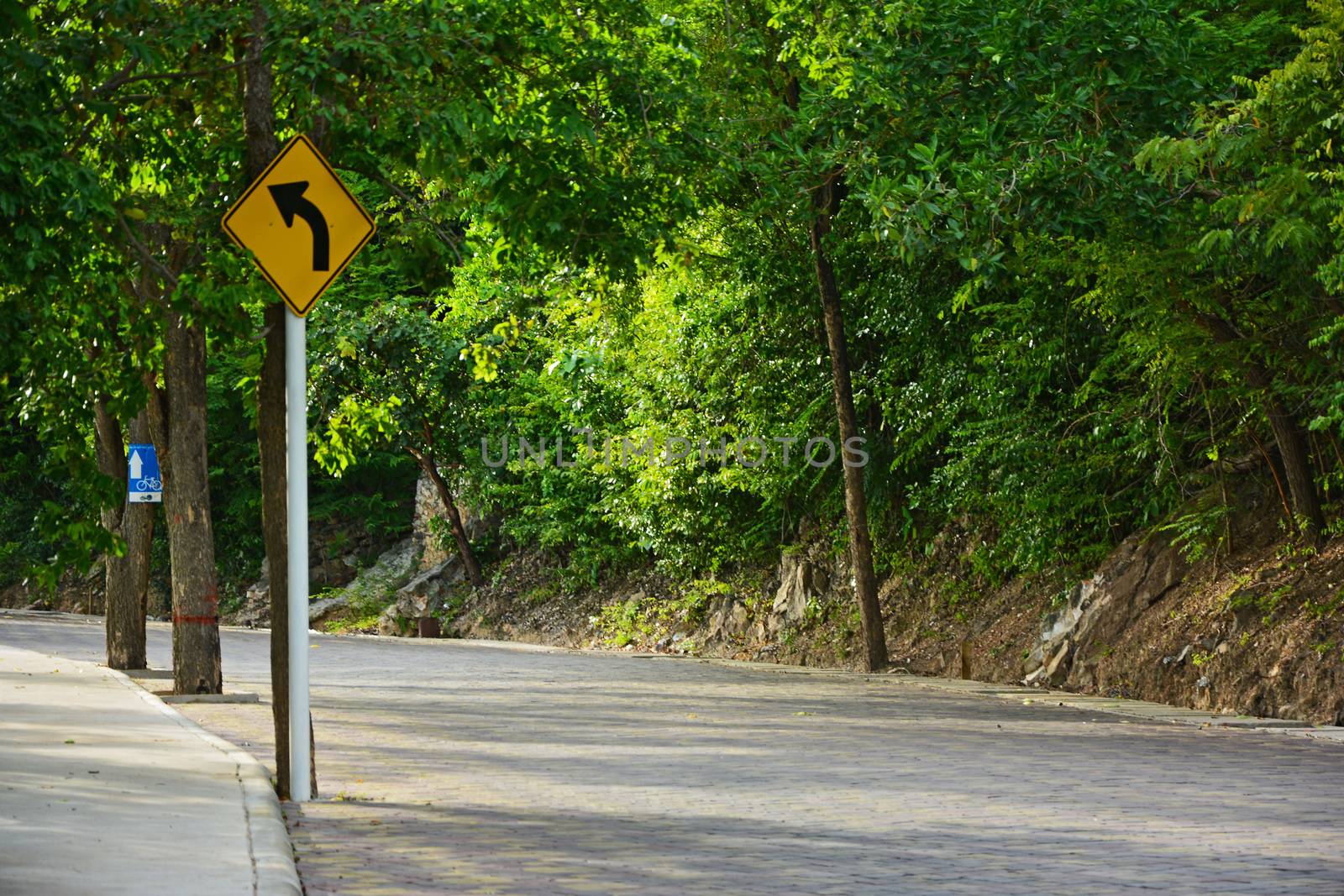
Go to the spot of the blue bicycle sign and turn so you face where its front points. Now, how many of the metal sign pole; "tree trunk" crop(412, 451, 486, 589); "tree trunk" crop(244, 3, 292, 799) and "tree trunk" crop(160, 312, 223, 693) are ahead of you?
3

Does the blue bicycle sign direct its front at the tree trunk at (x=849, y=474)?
no

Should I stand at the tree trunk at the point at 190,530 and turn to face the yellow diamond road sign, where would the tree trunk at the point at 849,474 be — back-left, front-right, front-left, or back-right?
back-left

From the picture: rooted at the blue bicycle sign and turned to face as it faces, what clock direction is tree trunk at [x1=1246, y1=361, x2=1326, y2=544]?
The tree trunk is roughly at 10 o'clock from the blue bicycle sign.

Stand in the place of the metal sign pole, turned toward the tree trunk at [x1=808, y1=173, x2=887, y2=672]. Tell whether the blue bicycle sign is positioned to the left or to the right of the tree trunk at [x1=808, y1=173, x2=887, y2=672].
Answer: left

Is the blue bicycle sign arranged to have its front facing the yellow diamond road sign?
yes

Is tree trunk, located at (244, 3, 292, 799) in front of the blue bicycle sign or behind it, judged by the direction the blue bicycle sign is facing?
in front

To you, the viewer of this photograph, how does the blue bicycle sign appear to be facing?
facing the viewer

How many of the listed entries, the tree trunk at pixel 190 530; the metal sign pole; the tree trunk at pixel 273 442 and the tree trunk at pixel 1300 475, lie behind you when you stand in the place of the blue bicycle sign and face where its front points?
0

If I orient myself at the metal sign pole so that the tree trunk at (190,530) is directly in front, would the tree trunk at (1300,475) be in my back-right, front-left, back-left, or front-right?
front-right

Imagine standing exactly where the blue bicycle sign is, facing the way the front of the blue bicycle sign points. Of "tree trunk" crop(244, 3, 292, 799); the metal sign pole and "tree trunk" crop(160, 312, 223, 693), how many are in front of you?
3

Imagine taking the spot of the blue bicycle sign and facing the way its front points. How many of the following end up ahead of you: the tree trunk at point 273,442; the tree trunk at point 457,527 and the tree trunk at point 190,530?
2

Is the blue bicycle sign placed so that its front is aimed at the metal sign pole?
yes

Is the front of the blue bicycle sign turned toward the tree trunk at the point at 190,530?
yes

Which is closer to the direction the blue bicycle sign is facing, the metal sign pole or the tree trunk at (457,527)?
the metal sign pole
